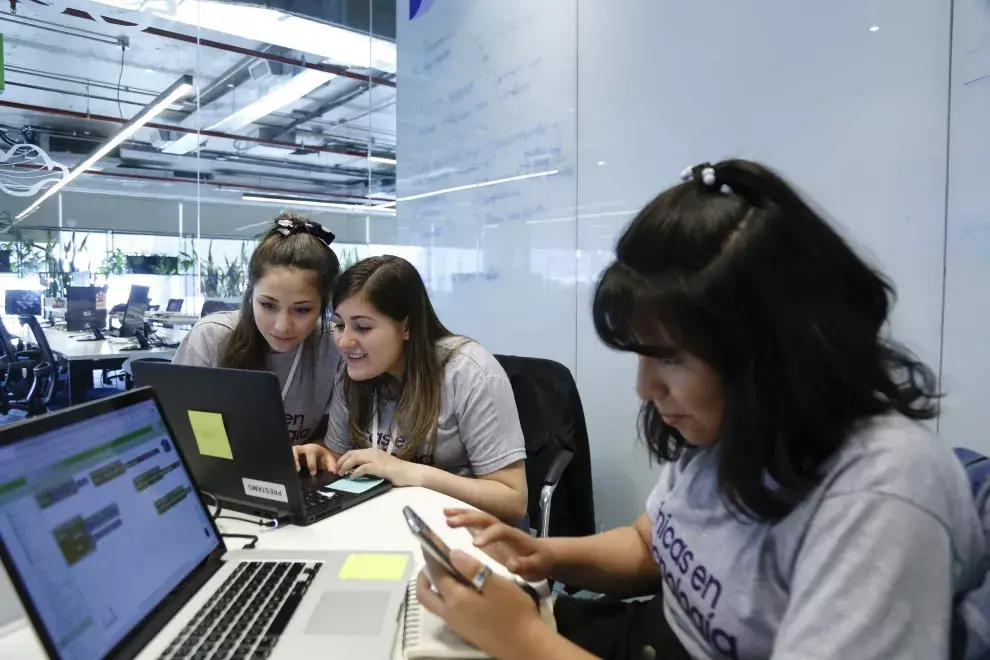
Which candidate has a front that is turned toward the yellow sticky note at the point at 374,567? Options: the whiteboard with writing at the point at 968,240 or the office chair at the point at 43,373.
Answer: the whiteboard with writing

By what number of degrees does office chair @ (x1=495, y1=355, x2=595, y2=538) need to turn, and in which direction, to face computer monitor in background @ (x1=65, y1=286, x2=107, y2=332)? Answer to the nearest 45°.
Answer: approximately 90° to its right

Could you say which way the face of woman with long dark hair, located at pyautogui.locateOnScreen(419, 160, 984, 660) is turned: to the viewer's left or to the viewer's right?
to the viewer's left

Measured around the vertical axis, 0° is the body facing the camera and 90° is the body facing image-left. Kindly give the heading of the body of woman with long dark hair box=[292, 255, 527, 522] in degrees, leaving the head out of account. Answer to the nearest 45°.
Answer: approximately 45°

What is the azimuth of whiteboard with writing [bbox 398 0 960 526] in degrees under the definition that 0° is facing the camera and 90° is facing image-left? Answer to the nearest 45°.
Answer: approximately 0°

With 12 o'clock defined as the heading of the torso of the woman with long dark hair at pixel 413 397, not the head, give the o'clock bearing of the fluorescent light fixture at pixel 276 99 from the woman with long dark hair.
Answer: The fluorescent light fixture is roughly at 4 o'clock from the woman with long dark hair.

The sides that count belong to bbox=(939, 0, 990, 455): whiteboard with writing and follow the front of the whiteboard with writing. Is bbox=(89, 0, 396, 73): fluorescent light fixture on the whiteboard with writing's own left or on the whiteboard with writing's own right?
on the whiteboard with writing's own right

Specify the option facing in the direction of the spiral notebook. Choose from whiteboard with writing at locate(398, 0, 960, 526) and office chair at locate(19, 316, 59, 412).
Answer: the whiteboard with writing

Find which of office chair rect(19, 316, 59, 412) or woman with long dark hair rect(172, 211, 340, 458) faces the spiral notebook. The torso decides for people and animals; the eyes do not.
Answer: the woman with long dark hair

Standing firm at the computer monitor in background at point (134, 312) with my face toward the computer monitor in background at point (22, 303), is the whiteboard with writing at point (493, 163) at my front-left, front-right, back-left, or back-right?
back-left

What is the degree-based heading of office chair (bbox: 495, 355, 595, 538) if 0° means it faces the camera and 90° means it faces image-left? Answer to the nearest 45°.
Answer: approximately 45°
